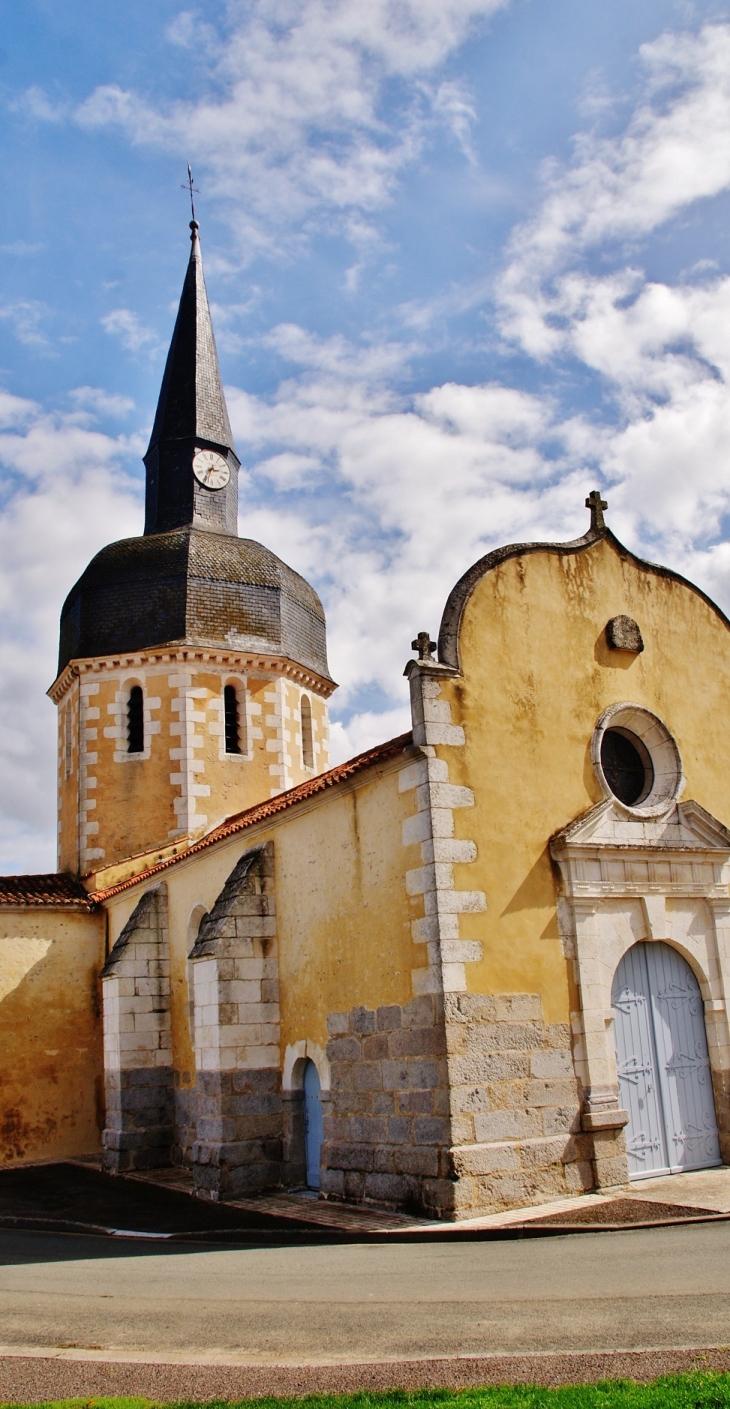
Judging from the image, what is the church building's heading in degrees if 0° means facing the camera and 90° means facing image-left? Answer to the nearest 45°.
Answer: approximately 315°
